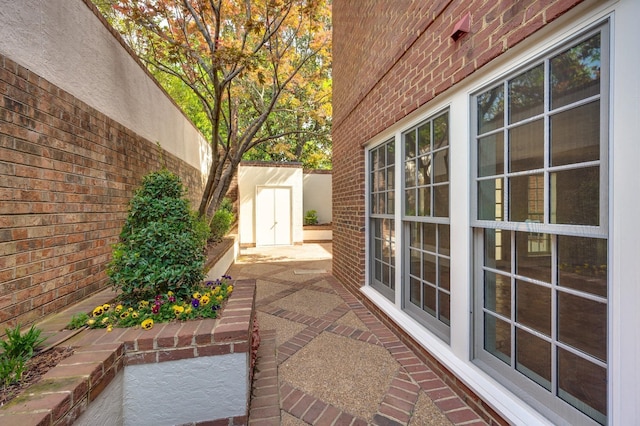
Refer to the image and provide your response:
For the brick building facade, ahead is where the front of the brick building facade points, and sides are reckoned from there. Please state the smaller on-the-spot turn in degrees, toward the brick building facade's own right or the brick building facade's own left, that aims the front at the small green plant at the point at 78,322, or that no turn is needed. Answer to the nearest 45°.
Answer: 0° — it already faces it

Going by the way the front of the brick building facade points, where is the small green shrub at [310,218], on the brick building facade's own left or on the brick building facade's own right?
on the brick building facade's own right

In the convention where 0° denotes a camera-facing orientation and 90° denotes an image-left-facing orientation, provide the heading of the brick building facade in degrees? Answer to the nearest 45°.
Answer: approximately 45°

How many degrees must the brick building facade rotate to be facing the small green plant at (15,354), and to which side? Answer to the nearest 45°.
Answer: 0° — it already faces it

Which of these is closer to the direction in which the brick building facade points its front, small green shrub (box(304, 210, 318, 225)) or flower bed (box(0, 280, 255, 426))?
the flower bed

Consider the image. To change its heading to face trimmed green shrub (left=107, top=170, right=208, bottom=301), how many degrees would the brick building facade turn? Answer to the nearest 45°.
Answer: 0° — it already faces it
